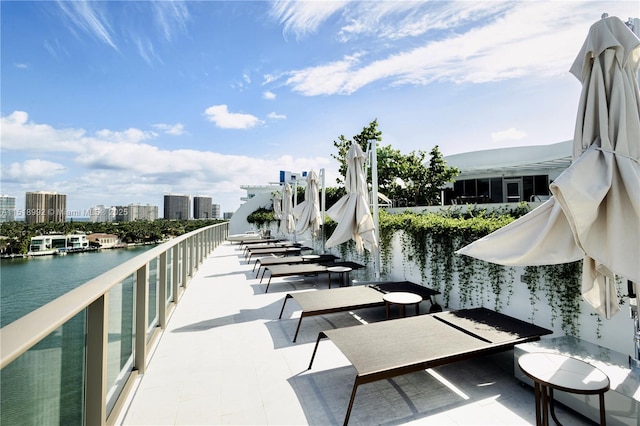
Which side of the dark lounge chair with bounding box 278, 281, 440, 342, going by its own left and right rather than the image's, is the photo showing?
left

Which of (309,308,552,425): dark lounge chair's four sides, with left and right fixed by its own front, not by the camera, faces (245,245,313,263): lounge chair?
right

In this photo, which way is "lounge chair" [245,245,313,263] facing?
to the viewer's left

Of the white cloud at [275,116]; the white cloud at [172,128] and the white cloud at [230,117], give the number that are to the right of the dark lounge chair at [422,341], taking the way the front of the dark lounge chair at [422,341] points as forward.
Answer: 3

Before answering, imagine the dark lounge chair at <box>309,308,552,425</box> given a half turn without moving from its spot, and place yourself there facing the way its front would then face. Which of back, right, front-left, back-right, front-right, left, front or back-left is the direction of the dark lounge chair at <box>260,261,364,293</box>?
left

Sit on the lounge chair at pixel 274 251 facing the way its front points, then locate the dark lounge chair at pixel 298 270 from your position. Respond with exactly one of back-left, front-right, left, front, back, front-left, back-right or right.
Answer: left

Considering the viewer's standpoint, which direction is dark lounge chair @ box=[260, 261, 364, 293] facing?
facing to the left of the viewer
